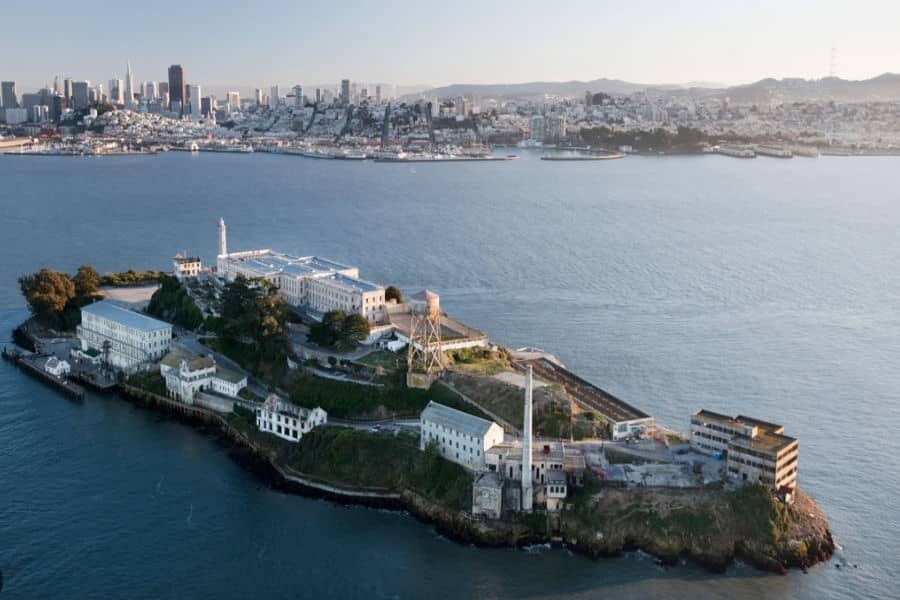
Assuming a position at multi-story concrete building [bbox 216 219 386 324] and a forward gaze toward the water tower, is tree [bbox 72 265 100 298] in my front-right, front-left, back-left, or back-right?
back-right

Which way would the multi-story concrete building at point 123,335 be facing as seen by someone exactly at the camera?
facing the viewer and to the left of the viewer

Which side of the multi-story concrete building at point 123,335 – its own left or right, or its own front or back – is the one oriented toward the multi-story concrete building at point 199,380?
left

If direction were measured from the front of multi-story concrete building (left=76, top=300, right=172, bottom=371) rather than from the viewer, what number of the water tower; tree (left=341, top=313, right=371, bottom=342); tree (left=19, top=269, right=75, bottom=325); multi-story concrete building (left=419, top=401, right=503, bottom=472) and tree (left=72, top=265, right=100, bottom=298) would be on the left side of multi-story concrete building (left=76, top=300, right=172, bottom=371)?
3

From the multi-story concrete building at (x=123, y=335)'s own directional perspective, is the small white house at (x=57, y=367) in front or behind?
in front

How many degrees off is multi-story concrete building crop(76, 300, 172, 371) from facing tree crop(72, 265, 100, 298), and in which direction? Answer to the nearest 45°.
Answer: approximately 135° to its right

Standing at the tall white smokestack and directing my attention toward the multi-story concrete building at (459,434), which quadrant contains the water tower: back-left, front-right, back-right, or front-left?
front-right

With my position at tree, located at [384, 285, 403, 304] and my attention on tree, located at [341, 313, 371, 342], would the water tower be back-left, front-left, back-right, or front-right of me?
front-left

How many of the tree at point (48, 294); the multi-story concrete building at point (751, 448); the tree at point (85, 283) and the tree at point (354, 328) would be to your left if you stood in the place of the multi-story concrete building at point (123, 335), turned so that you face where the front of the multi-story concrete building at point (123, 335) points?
2

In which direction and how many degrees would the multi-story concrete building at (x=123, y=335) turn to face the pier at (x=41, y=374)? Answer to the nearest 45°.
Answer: approximately 45° to its right

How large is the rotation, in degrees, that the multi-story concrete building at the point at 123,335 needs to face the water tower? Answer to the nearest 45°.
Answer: approximately 90° to its left

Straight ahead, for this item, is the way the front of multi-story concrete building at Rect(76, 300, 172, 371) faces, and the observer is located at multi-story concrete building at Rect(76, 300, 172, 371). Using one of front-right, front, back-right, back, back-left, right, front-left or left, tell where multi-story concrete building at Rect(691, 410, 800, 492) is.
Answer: left

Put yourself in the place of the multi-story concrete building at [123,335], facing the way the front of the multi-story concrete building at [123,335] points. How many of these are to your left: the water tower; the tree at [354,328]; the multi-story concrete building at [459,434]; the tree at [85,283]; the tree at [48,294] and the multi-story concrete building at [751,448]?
4

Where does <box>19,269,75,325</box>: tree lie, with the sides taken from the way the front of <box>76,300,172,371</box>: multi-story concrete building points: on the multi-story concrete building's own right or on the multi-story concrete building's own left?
on the multi-story concrete building's own right

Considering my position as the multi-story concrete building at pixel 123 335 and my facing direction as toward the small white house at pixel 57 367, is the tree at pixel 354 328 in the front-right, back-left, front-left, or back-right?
back-left

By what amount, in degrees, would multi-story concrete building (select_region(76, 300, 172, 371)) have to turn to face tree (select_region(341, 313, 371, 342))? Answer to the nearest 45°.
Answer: approximately 90° to its left

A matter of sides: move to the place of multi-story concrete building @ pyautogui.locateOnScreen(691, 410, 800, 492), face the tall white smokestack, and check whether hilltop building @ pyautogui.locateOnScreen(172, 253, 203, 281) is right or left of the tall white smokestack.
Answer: right
